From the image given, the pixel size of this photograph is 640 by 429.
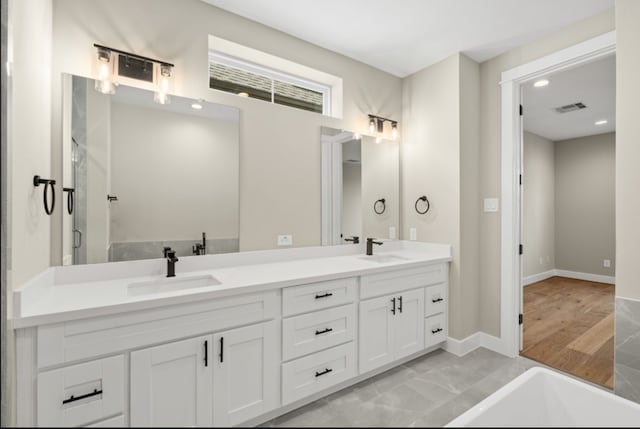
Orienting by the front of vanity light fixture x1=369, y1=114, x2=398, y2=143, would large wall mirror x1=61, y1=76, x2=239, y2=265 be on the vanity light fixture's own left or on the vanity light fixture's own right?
on the vanity light fixture's own right

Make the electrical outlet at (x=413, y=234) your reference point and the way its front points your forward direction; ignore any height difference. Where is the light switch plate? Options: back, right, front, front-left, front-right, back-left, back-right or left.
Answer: back-left

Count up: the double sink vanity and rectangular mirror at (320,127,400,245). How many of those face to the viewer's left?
0

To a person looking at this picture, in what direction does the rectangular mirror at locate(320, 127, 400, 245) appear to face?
facing the viewer and to the right of the viewer

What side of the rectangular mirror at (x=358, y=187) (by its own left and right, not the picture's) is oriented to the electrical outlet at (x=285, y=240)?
right

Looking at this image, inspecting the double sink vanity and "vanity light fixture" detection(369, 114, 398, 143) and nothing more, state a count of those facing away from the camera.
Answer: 0

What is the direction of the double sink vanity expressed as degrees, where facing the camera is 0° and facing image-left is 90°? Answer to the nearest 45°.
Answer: approximately 315°

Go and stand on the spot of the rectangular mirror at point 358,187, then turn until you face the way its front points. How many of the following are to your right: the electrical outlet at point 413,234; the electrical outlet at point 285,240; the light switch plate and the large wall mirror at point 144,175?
2
